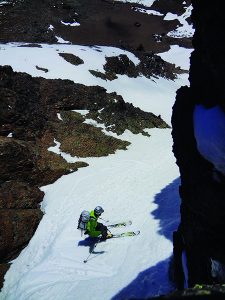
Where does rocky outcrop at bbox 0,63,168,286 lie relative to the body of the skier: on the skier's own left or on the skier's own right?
on the skier's own left

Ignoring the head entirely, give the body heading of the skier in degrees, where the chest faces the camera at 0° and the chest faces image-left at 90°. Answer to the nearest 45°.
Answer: approximately 270°
